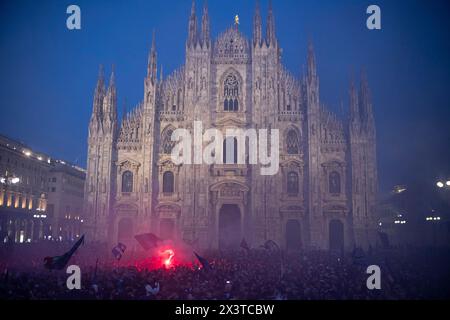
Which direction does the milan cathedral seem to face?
toward the camera
